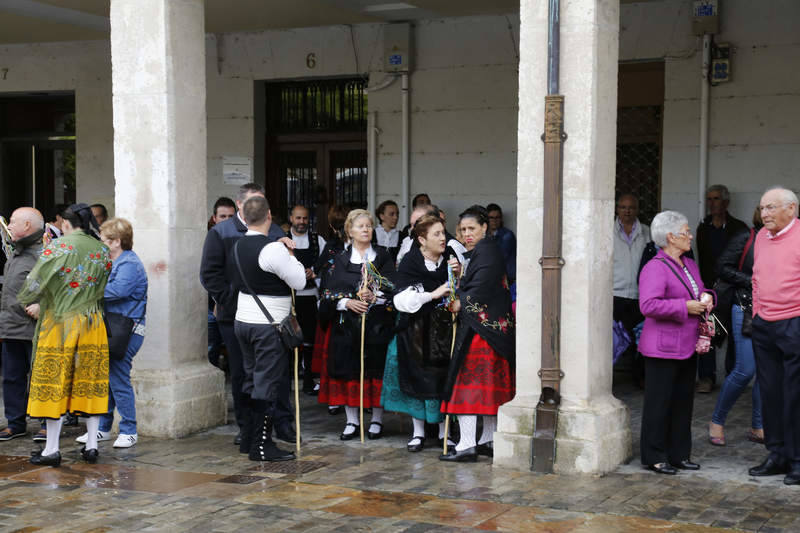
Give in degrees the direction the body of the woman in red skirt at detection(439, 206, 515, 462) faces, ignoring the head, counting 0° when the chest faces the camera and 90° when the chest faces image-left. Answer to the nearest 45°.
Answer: approximately 90°

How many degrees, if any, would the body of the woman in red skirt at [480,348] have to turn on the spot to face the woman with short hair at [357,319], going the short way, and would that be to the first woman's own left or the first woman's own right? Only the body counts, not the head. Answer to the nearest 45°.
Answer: approximately 45° to the first woman's own right

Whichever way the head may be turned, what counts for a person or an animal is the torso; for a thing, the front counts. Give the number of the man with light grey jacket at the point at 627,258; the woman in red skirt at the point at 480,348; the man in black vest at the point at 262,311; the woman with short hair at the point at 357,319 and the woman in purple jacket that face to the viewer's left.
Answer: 1

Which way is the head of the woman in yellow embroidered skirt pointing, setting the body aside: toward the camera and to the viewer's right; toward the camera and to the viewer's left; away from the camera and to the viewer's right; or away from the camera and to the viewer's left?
away from the camera and to the viewer's left

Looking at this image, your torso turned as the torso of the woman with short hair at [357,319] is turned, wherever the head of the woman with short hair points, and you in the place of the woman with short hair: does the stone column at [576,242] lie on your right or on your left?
on your left

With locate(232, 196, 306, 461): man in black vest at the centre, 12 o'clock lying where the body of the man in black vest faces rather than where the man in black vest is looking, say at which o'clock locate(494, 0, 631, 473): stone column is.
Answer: The stone column is roughly at 2 o'clock from the man in black vest.

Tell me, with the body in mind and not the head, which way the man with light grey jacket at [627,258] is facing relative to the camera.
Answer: toward the camera

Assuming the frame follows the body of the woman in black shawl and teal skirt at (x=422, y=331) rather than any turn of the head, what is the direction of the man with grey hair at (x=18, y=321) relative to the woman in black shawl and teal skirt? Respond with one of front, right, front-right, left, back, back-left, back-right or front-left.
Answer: back-right

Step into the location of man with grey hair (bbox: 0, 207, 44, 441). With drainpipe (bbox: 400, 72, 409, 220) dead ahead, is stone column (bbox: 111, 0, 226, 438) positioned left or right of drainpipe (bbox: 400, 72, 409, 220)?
right

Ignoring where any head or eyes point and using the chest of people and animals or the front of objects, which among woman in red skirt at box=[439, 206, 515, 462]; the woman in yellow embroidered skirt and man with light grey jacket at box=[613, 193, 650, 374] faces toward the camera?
the man with light grey jacket

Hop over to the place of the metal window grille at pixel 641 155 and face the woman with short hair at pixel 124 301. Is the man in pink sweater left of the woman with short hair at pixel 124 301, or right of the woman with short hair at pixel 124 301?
left

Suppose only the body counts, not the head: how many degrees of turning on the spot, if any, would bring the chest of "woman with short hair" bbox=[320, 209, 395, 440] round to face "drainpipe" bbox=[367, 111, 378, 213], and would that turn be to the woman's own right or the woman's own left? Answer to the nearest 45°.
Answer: approximately 180°

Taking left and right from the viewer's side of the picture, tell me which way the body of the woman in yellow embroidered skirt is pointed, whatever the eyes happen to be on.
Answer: facing away from the viewer and to the left of the viewer

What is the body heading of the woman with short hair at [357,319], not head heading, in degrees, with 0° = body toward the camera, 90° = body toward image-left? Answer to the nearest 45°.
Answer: approximately 0°

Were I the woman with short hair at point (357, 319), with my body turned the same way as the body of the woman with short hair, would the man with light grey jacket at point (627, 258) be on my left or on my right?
on my left

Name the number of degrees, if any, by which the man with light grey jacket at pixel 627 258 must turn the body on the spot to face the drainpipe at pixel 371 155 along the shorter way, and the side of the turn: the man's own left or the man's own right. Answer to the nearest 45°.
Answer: approximately 135° to the man's own right

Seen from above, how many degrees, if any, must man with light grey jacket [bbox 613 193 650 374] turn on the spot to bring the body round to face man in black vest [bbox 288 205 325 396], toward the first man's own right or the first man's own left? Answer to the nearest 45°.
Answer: approximately 90° to the first man's own right

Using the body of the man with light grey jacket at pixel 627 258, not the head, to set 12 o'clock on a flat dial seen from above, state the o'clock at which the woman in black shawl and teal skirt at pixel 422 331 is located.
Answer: The woman in black shawl and teal skirt is roughly at 1 o'clock from the man with light grey jacket.

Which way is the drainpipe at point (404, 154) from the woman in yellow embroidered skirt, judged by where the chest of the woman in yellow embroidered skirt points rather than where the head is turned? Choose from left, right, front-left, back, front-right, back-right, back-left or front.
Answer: right
